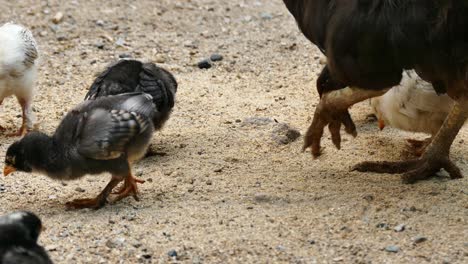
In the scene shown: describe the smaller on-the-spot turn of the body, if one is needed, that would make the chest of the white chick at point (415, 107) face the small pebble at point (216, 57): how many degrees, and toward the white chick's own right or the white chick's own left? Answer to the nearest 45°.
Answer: approximately 45° to the white chick's own right

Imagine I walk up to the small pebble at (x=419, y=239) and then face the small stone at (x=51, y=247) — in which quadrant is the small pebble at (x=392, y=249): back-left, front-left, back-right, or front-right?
front-left

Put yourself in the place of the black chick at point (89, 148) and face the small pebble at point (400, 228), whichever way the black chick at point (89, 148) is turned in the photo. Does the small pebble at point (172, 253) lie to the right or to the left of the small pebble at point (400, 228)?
right

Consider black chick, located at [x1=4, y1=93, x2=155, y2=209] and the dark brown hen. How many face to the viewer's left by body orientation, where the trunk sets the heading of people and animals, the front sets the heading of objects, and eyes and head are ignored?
2

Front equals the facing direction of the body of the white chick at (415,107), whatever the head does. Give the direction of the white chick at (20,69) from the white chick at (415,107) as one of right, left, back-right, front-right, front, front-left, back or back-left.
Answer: front

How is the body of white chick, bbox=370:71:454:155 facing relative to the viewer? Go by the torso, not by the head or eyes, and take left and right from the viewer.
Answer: facing to the left of the viewer

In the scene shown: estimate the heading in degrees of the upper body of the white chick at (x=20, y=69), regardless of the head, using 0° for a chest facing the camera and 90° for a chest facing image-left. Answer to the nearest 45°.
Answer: approximately 90°

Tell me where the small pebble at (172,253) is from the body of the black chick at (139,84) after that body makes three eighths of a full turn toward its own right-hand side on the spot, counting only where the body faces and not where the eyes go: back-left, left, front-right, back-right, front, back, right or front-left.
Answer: back-right

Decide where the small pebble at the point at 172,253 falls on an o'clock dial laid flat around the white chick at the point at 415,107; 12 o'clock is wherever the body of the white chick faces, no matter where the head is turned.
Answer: The small pebble is roughly at 10 o'clock from the white chick.

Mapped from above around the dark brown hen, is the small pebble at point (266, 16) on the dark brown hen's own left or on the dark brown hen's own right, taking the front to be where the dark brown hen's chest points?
on the dark brown hen's own right

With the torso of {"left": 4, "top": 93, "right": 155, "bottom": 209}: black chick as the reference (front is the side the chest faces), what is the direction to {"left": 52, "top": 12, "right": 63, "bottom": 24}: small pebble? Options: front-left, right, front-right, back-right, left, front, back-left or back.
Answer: right

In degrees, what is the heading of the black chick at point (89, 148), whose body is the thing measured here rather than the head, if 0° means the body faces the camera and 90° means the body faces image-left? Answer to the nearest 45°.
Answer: approximately 90°

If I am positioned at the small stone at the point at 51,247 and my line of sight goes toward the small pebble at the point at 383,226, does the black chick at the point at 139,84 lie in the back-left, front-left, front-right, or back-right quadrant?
front-left

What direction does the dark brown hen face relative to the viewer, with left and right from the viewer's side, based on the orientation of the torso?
facing to the left of the viewer
